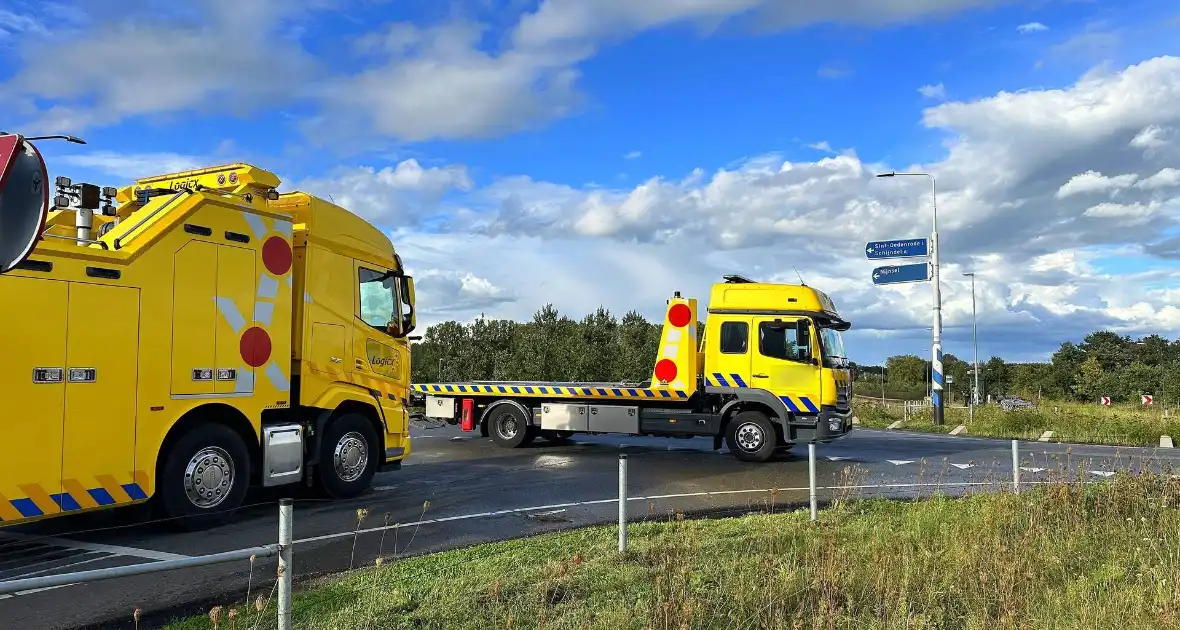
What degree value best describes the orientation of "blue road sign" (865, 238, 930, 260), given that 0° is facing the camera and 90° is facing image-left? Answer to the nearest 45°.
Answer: approximately 0°

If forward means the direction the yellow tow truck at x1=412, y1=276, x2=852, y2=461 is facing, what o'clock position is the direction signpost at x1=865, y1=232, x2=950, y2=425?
The direction signpost is roughly at 10 o'clock from the yellow tow truck.

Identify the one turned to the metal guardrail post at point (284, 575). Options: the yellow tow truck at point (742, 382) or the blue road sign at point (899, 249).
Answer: the blue road sign

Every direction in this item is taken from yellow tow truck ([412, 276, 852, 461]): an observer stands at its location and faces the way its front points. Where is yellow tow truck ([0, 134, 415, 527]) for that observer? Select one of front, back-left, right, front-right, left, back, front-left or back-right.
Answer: back-right

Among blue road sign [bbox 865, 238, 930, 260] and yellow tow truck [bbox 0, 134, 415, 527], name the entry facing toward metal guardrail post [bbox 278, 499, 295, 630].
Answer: the blue road sign

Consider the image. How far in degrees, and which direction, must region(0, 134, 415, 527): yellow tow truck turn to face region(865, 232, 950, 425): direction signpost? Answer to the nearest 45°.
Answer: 0° — it already faces it

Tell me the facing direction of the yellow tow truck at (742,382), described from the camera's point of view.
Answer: facing to the right of the viewer

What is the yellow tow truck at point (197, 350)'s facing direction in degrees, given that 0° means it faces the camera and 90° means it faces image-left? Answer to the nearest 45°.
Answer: approximately 225°

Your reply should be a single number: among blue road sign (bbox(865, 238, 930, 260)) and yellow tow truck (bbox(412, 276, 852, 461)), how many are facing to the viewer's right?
1

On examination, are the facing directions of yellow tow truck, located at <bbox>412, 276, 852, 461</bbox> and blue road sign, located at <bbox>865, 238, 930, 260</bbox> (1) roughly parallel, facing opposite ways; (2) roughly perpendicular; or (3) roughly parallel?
roughly perpendicular

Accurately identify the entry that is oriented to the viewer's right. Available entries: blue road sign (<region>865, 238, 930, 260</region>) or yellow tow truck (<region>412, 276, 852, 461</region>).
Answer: the yellow tow truck
